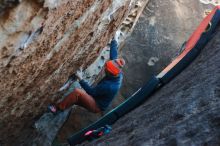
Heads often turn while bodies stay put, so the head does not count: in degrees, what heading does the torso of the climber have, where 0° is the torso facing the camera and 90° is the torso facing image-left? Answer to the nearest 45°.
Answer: approximately 90°
